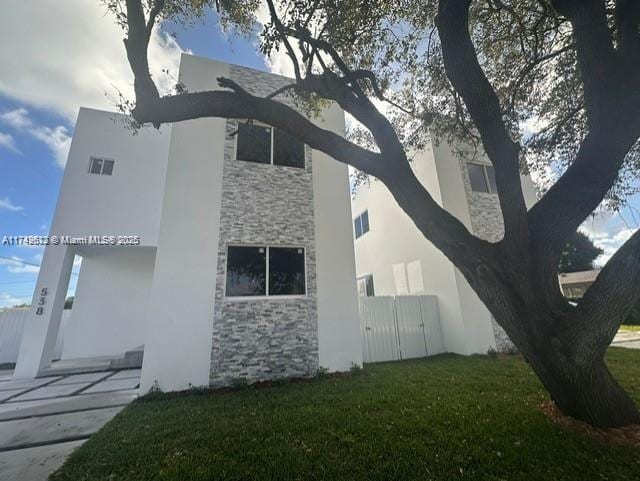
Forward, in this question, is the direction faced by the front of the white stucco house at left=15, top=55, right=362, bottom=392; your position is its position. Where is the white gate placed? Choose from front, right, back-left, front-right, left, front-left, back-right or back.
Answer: left

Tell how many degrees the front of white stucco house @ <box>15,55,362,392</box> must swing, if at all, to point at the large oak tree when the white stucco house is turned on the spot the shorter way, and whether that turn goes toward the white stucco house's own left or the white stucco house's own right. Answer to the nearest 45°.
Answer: approximately 45° to the white stucco house's own left

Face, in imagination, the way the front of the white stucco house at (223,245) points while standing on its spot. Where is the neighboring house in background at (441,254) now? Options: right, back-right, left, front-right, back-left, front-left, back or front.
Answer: left

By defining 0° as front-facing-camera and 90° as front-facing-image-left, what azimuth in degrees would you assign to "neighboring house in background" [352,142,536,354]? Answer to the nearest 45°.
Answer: approximately 315°

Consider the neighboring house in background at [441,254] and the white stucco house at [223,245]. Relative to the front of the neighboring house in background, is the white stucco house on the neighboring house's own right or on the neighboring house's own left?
on the neighboring house's own right

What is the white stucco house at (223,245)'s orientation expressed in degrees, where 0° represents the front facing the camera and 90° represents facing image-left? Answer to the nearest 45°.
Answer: approximately 0°

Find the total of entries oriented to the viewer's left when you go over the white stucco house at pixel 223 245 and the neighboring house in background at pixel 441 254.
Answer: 0

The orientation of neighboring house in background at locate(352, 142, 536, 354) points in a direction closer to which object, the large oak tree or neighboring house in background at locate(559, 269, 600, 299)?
the large oak tree

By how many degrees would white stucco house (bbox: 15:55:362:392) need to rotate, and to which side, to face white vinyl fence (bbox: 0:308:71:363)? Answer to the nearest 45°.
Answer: approximately 135° to its right

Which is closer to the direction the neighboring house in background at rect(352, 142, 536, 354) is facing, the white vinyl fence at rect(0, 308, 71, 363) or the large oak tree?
the large oak tree
